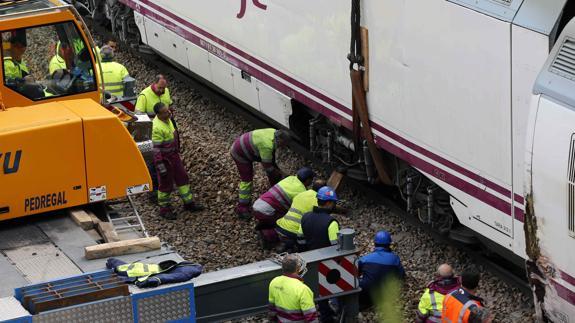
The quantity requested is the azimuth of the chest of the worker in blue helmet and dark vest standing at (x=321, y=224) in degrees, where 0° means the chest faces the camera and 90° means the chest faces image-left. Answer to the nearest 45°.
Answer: approximately 225°

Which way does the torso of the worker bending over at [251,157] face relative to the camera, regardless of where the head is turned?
to the viewer's right

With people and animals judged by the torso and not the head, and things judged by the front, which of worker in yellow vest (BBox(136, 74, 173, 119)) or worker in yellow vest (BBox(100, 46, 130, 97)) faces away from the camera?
worker in yellow vest (BBox(100, 46, 130, 97))

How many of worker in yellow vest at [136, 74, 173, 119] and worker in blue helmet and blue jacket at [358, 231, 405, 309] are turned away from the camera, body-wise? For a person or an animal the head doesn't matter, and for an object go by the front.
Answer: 1

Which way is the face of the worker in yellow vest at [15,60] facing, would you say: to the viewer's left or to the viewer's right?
to the viewer's right

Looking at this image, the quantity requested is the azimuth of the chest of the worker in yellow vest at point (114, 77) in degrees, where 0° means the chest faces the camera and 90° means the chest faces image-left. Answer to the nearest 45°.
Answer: approximately 180°

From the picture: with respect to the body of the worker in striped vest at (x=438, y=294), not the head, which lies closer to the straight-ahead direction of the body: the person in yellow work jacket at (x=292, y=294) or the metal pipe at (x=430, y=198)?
the metal pipe

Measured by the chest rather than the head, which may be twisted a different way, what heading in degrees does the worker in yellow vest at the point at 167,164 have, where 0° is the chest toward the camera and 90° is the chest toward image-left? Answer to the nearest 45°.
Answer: approximately 315°

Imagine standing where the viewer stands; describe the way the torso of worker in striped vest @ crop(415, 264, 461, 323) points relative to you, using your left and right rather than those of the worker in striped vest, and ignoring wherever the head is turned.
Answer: facing away from the viewer and to the right of the viewer
